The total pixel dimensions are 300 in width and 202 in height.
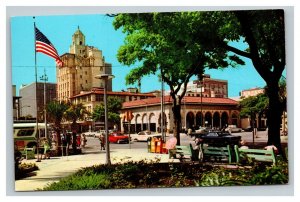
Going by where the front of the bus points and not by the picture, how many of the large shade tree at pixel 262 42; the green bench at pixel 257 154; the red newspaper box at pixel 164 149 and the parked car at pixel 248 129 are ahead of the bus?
4

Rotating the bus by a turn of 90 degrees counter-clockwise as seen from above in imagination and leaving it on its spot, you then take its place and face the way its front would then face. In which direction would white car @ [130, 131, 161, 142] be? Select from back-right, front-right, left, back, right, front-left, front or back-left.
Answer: right

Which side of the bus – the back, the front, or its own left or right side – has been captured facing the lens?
right

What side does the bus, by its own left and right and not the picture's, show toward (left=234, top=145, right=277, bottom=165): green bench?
front

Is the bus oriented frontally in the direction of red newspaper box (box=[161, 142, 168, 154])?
yes

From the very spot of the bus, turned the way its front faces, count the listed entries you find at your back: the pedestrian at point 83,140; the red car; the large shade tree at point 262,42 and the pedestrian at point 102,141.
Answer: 0

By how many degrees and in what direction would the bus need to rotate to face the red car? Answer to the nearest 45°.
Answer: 0° — it already faces it

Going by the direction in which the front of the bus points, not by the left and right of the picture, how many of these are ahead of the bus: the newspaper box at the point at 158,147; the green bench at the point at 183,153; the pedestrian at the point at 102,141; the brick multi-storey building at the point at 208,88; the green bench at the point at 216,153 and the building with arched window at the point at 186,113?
6

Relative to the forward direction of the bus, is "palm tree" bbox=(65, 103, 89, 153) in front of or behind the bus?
in front

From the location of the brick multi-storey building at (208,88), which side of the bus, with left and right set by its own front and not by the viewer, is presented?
left

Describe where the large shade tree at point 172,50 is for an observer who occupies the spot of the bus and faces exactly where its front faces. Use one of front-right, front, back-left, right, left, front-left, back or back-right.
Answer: front

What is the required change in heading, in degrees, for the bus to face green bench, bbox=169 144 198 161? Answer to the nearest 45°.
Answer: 0° — it already faces it

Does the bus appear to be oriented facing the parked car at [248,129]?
yes

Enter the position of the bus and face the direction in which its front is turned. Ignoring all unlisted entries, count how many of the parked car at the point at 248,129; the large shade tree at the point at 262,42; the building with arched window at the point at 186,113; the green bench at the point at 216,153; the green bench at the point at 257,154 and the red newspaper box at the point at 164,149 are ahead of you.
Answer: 6

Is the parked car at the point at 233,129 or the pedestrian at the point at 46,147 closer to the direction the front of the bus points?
the parked car

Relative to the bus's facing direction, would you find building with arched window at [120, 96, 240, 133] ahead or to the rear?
ahead
